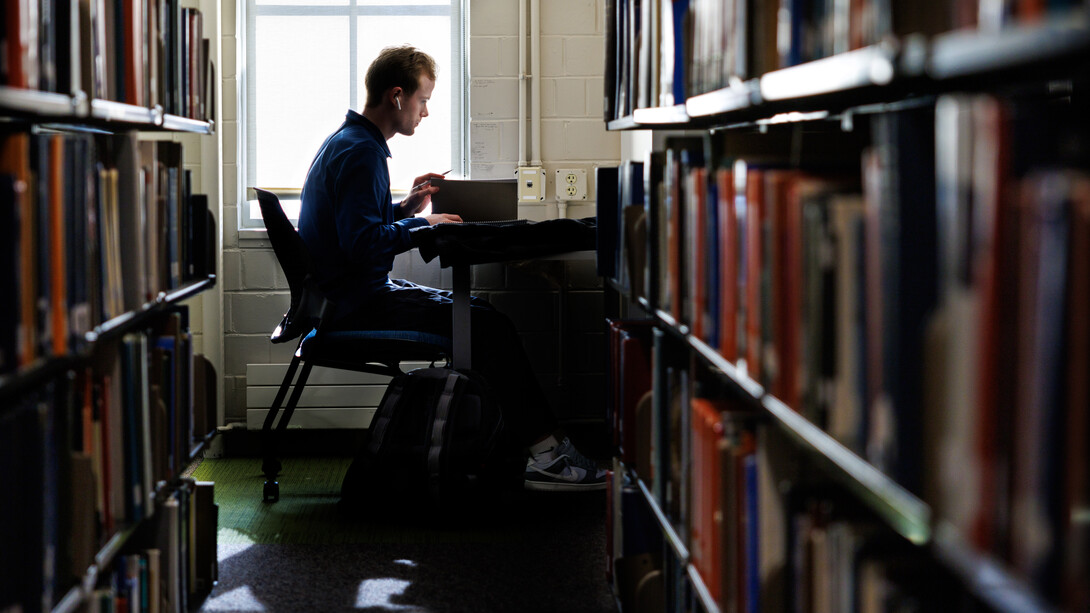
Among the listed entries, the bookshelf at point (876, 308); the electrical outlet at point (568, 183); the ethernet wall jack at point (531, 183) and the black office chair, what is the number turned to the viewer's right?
1

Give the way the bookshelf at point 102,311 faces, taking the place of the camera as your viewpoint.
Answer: facing the viewer and to the right of the viewer

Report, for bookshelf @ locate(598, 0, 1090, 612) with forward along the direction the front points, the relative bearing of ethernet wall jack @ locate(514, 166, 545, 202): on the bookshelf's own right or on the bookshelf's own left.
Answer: on the bookshelf's own right

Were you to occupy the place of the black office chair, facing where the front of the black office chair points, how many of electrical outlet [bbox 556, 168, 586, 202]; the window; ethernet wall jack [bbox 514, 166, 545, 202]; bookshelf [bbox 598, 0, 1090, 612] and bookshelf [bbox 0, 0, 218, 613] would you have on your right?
2

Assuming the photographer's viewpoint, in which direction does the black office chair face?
facing to the right of the viewer

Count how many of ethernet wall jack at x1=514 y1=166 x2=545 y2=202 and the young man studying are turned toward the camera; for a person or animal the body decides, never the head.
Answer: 1

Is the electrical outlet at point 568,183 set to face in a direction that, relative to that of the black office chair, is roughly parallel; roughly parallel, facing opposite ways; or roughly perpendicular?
roughly perpendicular

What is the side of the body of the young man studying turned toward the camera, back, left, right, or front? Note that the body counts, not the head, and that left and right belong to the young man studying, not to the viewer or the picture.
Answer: right

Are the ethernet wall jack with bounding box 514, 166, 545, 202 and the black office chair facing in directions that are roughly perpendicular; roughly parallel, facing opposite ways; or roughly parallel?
roughly perpendicular

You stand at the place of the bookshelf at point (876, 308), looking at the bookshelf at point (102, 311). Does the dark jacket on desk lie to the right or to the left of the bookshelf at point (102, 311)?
right

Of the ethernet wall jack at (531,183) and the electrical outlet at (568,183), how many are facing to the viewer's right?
0

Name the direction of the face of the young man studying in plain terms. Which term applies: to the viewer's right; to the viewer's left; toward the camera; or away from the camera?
to the viewer's right
